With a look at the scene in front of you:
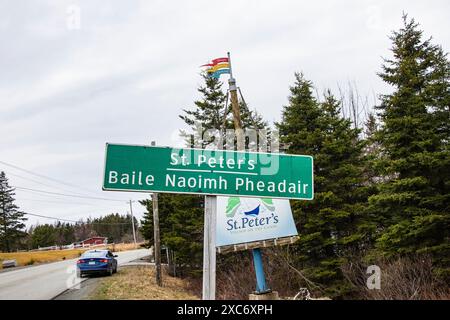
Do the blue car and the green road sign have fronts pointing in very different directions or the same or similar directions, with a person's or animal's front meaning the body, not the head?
very different directions

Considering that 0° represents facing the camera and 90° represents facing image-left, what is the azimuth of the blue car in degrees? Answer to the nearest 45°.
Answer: approximately 180°

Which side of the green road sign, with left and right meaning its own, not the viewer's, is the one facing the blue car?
back

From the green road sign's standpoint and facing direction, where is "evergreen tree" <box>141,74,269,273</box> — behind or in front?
behind

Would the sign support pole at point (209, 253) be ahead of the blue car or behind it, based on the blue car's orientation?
behind

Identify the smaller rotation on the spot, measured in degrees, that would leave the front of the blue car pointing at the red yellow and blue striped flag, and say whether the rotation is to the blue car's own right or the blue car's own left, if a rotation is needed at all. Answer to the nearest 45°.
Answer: approximately 180°

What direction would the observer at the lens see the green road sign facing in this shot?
facing the viewer

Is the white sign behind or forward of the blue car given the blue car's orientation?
behind

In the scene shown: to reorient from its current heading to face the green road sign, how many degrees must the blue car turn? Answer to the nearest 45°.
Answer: approximately 180°

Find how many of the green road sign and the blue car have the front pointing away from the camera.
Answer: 1
